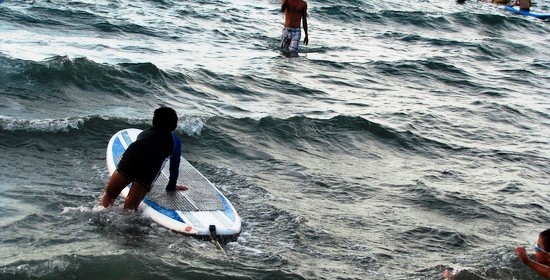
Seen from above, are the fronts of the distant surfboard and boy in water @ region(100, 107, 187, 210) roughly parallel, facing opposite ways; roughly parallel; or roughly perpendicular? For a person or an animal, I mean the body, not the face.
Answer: roughly perpendicular

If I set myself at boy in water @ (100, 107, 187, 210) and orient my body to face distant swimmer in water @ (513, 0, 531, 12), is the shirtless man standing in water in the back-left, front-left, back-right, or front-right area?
front-left

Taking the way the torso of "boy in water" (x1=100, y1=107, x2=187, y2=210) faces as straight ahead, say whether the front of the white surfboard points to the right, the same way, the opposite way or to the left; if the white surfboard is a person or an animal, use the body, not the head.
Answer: to the left

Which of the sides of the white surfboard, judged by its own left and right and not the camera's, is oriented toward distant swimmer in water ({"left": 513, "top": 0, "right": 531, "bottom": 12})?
right

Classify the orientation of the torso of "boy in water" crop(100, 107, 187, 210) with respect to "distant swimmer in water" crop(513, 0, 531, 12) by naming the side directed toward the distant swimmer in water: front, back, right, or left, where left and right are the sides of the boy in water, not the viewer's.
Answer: front

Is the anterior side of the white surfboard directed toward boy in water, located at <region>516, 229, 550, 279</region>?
no

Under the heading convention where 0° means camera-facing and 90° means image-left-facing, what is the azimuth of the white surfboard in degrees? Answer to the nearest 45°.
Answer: approximately 135°

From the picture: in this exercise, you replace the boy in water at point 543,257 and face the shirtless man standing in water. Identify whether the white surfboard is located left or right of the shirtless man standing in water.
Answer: left

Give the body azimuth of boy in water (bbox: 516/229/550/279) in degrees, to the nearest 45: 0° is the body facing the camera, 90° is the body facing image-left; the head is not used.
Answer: approximately 90°

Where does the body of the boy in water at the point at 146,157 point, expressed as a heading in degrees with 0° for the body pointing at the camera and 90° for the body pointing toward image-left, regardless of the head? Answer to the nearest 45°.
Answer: approximately 225°

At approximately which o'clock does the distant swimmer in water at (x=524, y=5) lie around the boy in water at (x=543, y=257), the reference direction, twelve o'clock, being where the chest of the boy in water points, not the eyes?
The distant swimmer in water is roughly at 3 o'clock from the boy in water.
